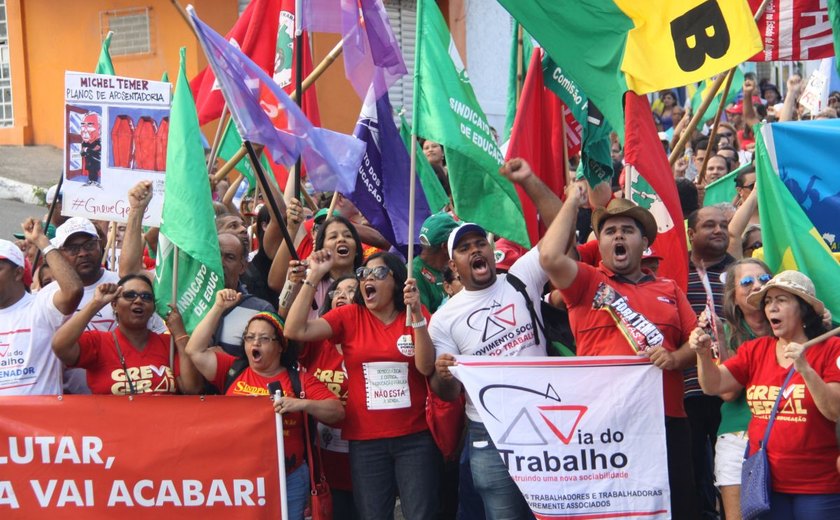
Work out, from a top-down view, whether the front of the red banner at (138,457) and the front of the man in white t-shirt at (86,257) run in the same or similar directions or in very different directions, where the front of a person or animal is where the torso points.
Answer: same or similar directions

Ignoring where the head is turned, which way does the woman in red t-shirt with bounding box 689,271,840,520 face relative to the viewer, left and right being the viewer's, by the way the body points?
facing the viewer and to the left of the viewer

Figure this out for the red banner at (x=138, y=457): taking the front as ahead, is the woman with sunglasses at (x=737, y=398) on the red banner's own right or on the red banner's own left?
on the red banner's own left

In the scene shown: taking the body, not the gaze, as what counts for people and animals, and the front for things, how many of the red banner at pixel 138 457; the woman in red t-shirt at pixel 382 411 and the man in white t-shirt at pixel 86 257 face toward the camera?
3

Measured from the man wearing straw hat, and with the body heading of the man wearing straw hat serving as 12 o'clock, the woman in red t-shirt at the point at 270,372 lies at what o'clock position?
The woman in red t-shirt is roughly at 3 o'clock from the man wearing straw hat.

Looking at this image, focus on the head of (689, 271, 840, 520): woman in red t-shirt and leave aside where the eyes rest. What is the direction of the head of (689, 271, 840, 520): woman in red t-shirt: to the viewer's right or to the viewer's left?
to the viewer's left

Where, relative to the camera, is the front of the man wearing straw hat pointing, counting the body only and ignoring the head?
toward the camera

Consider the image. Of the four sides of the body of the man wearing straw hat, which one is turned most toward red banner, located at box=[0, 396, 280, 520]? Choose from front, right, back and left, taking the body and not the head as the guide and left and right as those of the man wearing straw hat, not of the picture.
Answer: right

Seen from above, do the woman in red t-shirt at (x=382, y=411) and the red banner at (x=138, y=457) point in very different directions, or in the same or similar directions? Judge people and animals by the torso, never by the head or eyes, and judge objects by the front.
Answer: same or similar directions

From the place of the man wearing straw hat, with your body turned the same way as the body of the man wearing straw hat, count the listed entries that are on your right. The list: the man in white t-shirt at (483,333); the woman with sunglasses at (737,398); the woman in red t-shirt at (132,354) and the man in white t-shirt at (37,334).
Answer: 3

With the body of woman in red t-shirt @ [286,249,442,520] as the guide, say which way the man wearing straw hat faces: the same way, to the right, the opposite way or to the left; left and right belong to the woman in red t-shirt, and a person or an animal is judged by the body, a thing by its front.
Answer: the same way

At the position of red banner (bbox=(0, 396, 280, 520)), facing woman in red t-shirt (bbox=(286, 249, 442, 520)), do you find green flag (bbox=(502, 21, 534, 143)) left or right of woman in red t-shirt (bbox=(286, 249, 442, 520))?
left

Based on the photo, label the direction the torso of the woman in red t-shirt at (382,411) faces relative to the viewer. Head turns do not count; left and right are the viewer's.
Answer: facing the viewer

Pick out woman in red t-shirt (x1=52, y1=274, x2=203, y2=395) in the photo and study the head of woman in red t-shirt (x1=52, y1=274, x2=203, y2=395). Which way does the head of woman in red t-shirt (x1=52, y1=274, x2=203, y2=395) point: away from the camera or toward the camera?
toward the camera
